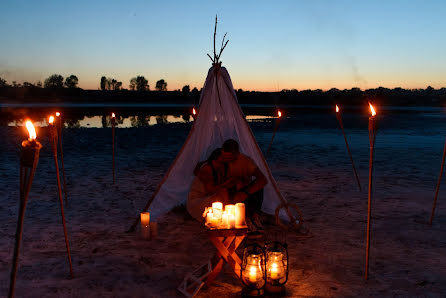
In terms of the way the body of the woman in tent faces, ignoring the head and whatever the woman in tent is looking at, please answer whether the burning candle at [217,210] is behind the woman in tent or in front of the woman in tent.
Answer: in front

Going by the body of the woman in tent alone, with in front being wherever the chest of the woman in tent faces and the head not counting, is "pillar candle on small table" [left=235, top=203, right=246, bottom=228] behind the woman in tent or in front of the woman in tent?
in front

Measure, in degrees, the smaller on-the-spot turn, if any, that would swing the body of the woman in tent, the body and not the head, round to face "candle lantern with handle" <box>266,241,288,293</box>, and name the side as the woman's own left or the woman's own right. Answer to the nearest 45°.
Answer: approximately 45° to the woman's own right

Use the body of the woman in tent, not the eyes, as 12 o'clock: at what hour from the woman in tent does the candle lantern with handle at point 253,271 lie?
The candle lantern with handle is roughly at 1 o'clock from the woman in tent.

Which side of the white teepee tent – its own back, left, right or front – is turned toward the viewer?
front

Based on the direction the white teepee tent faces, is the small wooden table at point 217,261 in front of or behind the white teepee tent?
in front

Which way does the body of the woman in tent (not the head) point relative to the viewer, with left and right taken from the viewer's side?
facing the viewer and to the right of the viewer

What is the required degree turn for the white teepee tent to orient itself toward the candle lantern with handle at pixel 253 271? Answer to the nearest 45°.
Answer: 0° — it already faces it

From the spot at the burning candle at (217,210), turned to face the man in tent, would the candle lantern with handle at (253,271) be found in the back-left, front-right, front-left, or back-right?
back-right

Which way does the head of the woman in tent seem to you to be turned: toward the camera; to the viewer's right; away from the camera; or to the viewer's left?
to the viewer's right

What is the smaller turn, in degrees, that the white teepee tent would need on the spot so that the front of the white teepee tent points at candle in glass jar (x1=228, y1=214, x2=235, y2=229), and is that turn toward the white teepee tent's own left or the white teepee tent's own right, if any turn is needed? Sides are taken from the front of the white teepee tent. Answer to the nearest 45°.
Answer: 0° — it already faces it
